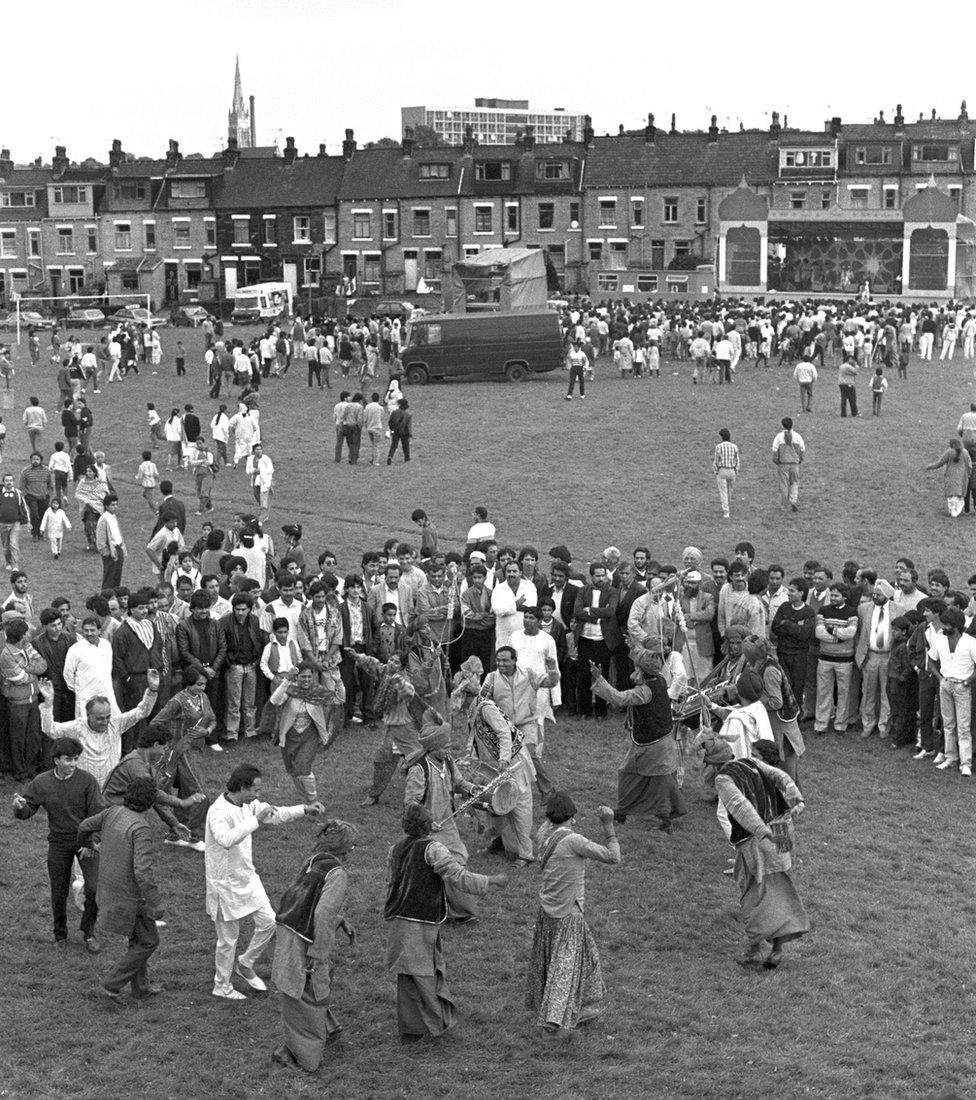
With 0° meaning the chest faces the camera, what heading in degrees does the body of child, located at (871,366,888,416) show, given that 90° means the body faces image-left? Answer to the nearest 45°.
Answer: approximately 180°

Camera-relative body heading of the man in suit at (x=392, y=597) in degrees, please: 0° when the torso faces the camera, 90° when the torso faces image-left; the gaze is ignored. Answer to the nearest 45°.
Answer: approximately 0°

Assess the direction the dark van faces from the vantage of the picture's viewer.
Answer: facing to the left of the viewer

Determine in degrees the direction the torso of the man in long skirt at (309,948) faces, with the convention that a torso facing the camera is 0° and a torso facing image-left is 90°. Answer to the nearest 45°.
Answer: approximately 225°

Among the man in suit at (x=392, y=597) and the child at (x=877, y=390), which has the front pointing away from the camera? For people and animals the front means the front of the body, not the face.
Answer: the child

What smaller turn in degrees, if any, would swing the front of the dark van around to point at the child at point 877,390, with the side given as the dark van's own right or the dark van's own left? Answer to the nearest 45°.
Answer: approximately 135° to the dark van's own left

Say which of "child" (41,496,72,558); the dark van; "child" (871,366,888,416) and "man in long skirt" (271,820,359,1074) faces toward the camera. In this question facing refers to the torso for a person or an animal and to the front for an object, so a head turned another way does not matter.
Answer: "child" (41,496,72,558)
